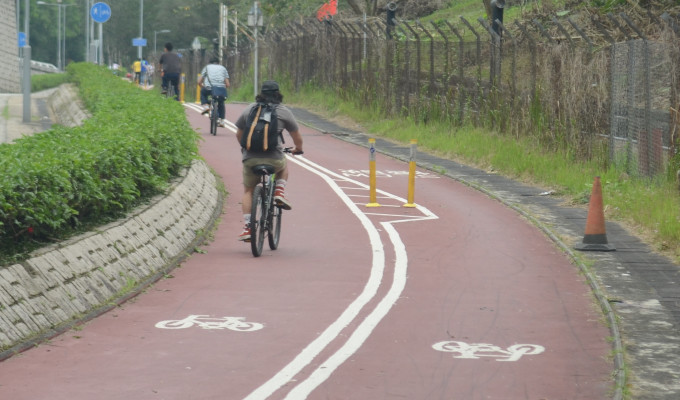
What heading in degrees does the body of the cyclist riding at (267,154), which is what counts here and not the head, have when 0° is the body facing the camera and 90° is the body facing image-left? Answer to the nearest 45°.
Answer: approximately 180°

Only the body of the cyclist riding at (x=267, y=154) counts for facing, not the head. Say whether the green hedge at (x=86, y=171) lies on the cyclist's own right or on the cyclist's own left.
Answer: on the cyclist's own left

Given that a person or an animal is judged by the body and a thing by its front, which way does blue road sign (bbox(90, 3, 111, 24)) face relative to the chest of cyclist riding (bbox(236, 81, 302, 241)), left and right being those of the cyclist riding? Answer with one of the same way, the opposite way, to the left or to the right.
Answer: the opposite way

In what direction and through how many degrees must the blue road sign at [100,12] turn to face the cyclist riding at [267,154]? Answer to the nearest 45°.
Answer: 0° — it already faces them

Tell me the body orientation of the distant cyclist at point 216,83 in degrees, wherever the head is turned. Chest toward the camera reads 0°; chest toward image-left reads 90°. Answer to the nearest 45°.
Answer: approximately 180°

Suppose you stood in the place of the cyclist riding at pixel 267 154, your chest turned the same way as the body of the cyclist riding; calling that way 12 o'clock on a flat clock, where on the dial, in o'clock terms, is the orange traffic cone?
The orange traffic cone is roughly at 3 o'clock from the cyclist riding.

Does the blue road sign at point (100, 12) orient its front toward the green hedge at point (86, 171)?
yes

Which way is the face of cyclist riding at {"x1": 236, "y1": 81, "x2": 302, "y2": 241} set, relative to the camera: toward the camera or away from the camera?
away from the camera

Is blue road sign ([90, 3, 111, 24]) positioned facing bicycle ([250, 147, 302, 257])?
yes

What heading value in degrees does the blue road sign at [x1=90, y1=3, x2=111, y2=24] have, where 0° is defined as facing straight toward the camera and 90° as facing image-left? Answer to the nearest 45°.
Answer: approximately 0°
